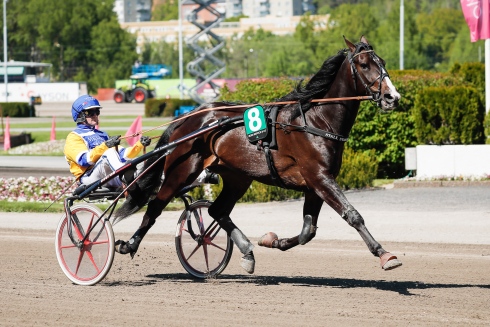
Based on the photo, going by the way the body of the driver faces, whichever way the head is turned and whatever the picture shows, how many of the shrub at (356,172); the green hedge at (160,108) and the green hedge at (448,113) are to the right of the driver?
0

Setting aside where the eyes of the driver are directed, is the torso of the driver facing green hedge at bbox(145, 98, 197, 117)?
no

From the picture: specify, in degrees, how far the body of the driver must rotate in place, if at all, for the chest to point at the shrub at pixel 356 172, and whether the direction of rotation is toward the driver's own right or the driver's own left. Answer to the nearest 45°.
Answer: approximately 90° to the driver's own left

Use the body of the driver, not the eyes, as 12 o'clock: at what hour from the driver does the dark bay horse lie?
The dark bay horse is roughly at 11 o'clock from the driver.

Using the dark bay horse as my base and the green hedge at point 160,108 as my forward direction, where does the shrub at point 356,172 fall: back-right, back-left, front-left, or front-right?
front-right

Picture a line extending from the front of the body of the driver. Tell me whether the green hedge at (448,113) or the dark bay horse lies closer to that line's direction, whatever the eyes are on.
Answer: the dark bay horse

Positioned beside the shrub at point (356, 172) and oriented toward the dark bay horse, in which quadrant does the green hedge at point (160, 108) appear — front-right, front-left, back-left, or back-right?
back-right

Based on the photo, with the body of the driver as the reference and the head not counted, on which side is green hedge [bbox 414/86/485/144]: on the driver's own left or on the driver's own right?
on the driver's own left

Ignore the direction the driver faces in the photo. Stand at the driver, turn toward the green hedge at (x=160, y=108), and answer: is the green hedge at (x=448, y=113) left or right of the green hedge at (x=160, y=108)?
right
